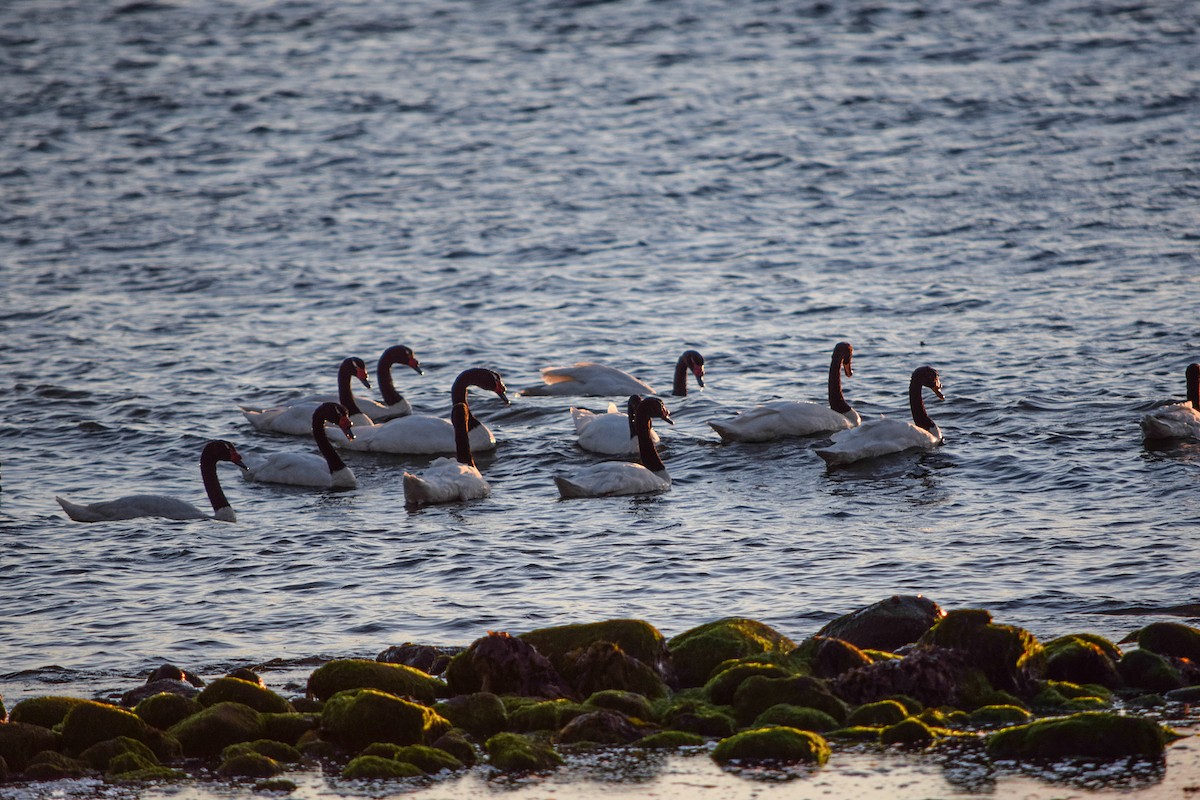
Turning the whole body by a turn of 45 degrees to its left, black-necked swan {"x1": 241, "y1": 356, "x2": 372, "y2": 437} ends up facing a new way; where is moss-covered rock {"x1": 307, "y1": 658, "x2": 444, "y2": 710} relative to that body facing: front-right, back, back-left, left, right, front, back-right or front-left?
back-right

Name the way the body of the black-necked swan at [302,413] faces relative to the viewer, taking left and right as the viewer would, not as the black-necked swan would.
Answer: facing to the right of the viewer

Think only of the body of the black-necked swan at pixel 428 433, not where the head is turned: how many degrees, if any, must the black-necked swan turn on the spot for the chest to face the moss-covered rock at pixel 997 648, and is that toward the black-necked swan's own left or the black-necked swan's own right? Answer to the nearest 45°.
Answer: approximately 90° to the black-necked swan's own right

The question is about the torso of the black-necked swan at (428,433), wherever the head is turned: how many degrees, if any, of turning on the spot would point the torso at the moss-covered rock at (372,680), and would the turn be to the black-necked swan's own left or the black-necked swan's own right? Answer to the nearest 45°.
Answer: approximately 90° to the black-necked swan's own right

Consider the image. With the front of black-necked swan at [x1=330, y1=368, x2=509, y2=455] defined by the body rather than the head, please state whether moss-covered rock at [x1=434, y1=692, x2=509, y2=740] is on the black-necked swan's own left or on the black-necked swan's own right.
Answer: on the black-necked swan's own right

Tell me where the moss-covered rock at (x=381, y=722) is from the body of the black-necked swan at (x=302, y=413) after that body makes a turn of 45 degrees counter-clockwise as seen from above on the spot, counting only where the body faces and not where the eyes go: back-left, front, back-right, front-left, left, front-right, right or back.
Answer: back-right

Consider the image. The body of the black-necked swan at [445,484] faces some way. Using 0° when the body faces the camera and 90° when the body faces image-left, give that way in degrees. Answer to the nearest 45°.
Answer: approximately 225°

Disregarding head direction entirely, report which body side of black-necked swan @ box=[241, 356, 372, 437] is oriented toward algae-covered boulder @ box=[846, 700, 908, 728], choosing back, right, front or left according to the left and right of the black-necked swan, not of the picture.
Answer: right

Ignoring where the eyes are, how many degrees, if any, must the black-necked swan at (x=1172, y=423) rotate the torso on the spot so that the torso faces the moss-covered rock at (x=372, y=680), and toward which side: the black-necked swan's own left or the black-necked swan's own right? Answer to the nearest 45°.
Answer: approximately 135° to the black-necked swan's own right

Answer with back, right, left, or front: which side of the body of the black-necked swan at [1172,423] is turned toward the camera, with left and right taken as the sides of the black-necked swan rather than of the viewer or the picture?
right

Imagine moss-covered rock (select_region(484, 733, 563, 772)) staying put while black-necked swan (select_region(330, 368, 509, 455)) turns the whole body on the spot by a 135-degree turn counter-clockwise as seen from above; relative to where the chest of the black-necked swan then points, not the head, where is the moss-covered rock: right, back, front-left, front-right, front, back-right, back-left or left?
back-left

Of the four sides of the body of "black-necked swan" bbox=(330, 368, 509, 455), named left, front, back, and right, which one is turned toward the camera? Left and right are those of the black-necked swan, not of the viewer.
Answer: right

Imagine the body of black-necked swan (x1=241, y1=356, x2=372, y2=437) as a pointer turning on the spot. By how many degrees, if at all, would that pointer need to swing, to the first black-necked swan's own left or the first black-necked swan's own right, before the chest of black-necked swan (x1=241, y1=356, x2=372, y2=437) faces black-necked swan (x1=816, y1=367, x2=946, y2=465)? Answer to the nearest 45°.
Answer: approximately 45° to the first black-necked swan's own right

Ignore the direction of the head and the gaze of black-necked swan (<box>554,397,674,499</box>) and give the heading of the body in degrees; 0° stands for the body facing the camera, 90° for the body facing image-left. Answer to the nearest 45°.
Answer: approximately 270°

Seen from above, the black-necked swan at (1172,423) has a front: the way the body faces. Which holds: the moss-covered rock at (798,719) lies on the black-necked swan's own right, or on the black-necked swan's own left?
on the black-necked swan's own right

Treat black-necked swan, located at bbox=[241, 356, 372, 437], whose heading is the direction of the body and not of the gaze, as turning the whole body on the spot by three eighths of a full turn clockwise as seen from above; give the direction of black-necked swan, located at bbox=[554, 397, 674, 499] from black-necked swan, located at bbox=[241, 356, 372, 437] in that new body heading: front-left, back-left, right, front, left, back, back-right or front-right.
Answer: left
